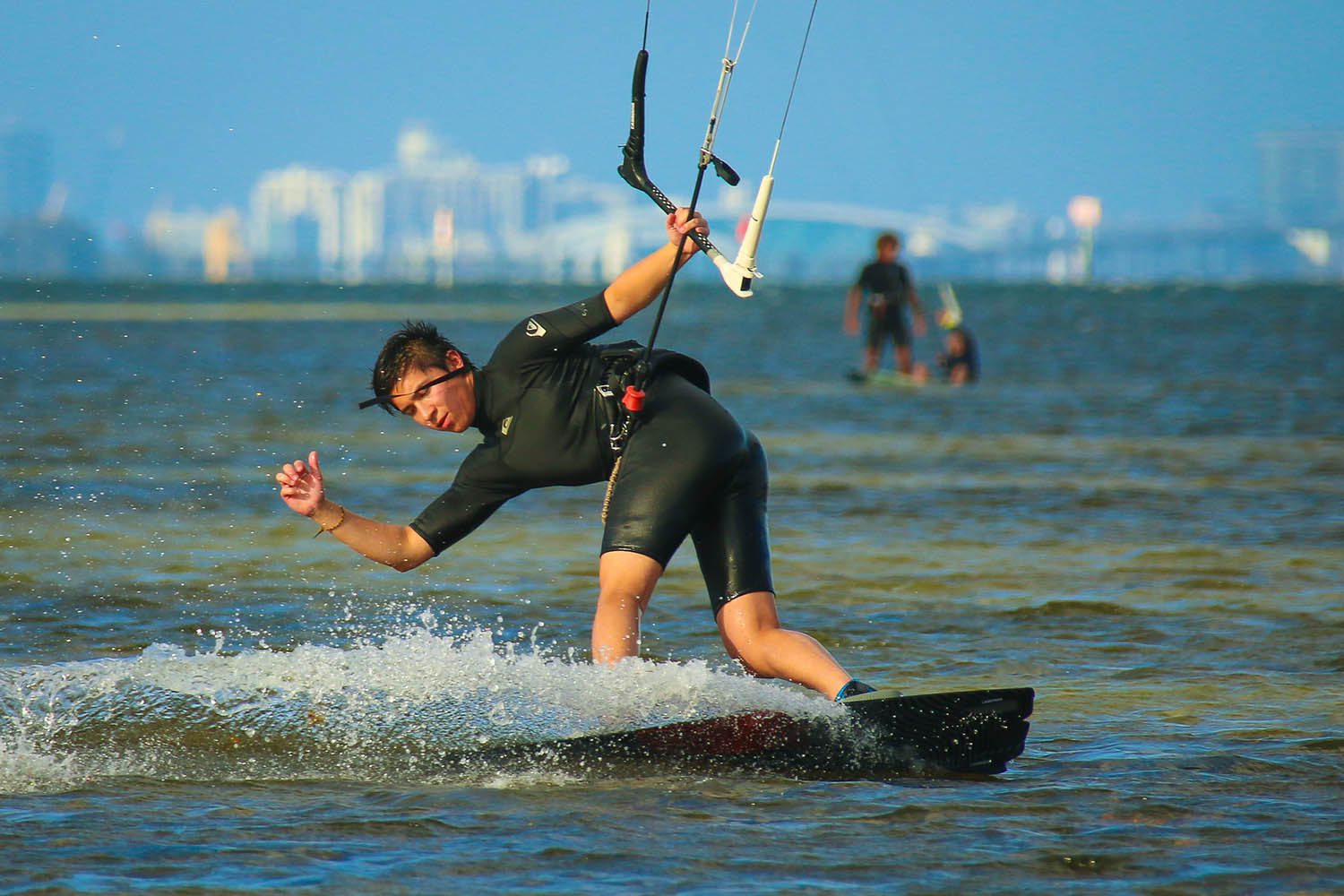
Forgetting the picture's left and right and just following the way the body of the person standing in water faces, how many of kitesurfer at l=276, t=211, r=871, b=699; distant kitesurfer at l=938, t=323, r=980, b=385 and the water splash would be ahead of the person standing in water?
2

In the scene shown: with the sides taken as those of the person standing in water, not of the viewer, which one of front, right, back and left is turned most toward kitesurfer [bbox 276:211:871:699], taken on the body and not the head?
front

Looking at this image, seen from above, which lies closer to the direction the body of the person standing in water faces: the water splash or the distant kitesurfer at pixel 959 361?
the water splash

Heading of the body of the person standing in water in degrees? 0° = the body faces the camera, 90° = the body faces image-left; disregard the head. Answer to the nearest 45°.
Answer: approximately 0°

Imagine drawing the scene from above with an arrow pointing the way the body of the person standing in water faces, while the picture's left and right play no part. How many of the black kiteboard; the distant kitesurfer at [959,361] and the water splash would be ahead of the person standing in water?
2

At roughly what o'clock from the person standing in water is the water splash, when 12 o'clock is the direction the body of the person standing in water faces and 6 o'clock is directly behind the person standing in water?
The water splash is roughly at 12 o'clock from the person standing in water.

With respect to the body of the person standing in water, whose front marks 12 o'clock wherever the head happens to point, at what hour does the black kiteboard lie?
The black kiteboard is roughly at 12 o'clock from the person standing in water.
